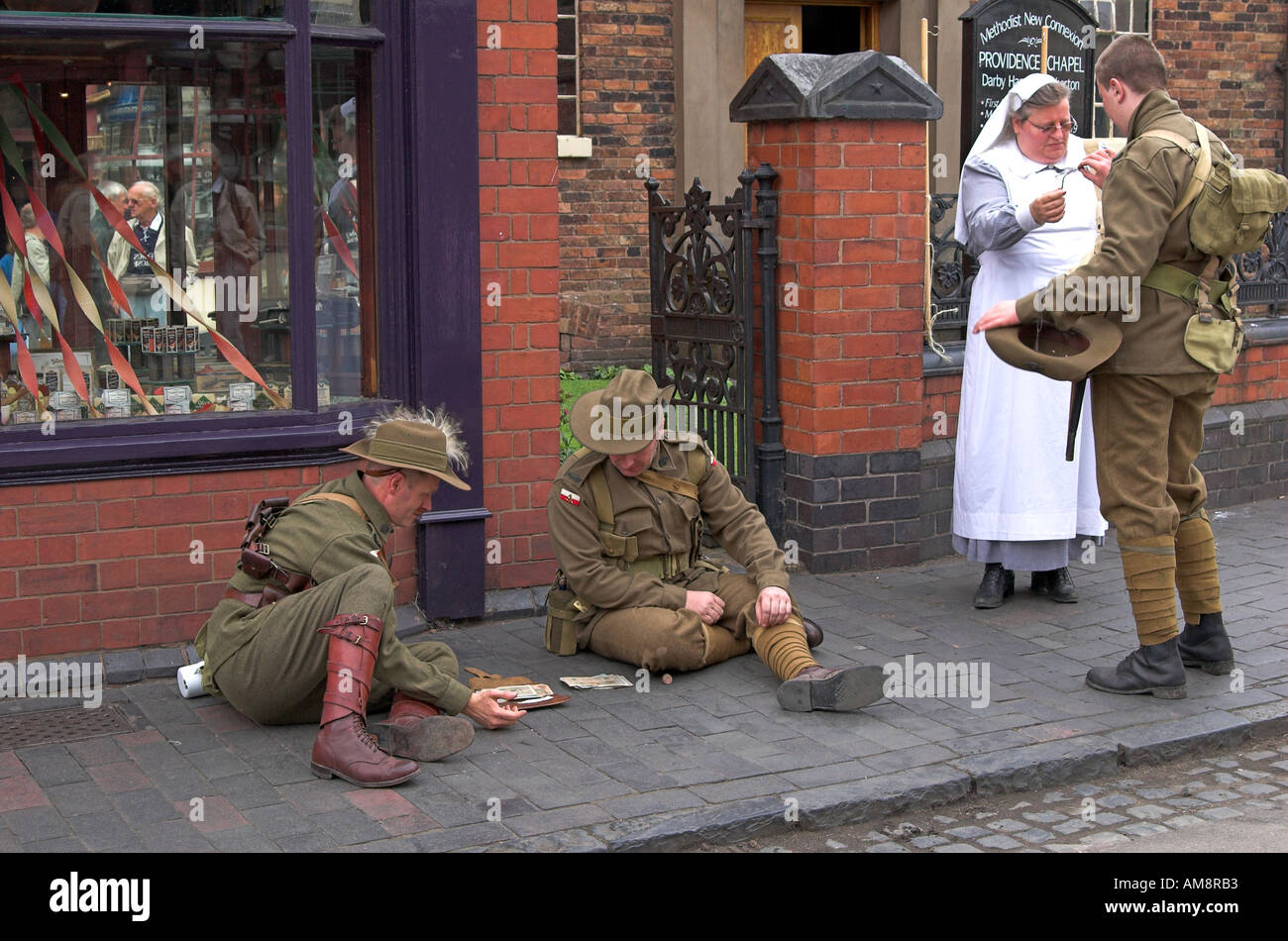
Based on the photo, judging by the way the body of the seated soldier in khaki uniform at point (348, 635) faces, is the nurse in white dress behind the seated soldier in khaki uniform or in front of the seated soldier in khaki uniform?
in front

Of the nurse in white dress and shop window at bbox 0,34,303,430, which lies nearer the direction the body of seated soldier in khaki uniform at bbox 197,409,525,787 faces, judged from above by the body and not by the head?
the nurse in white dress

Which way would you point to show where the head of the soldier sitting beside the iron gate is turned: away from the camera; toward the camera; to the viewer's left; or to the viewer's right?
toward the camera

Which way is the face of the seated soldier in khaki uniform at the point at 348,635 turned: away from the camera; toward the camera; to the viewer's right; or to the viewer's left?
to the viewer's right

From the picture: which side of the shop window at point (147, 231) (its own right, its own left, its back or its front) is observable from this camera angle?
front

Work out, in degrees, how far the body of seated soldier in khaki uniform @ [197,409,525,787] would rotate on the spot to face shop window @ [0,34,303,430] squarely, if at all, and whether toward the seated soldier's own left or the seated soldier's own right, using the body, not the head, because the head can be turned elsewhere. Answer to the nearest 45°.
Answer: approximately 135° to the seated soldier's own left

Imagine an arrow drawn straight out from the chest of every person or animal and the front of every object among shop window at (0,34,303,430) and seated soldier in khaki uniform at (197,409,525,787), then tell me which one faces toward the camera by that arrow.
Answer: the shop window

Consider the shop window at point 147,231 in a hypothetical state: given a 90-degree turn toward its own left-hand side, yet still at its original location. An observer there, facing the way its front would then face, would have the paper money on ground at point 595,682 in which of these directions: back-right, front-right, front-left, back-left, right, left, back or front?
front-right

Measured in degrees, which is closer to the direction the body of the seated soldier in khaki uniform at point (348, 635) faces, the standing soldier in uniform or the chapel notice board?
the standing soldier in uniform

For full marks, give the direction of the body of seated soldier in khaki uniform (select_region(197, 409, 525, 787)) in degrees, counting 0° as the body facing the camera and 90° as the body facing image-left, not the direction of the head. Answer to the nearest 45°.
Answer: approximately 270°

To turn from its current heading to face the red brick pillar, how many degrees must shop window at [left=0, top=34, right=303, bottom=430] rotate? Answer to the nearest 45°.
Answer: approximately 90° to its left

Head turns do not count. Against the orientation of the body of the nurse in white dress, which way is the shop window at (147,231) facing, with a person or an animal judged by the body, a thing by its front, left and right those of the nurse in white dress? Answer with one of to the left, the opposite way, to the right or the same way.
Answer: the same way

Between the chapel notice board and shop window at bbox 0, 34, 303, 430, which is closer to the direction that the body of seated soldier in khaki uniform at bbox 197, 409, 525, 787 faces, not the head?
the chapel notice board

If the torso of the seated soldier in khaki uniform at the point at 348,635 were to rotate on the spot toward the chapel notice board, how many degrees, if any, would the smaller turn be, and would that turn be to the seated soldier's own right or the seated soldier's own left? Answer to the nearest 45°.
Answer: approximately 45° to the seated soldier's own left

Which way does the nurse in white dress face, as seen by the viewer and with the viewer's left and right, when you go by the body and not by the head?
facing the viewer and to the right of the viewer

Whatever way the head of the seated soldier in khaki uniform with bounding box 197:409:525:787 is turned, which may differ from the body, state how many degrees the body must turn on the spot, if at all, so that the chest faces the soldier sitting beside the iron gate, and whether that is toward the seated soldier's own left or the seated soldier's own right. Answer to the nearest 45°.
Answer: approximately 45° to the seated soldier's own left

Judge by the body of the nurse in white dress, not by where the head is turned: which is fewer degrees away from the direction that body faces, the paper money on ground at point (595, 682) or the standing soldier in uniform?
the standing soldier in uniform

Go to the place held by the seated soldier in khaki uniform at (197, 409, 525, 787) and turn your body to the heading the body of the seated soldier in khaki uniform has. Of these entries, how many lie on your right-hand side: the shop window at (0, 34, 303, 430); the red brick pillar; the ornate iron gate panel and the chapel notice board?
0

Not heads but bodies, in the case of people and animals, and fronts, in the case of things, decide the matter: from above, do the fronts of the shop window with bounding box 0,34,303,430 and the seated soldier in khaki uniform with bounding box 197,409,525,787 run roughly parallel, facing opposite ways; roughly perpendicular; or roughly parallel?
roughly perpendicular
